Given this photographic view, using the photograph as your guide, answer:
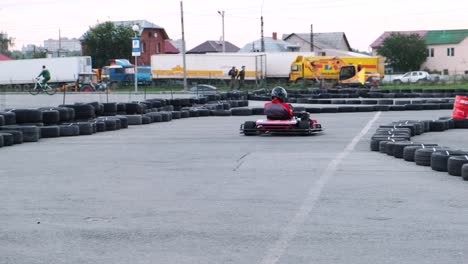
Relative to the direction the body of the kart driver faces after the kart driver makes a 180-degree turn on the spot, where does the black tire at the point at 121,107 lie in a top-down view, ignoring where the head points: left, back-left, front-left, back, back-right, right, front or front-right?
right

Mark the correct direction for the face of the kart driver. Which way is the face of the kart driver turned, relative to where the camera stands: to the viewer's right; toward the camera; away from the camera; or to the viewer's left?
away from the camera

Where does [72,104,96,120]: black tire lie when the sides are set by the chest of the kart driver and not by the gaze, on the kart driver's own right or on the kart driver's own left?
on the kart driver's own left

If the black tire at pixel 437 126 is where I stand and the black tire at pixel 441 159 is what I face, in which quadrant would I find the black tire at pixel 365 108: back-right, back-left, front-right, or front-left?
back-right

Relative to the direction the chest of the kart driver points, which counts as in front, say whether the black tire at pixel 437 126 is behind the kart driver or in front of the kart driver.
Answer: in front

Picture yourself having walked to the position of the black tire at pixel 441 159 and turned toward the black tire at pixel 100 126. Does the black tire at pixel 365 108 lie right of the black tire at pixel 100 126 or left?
right

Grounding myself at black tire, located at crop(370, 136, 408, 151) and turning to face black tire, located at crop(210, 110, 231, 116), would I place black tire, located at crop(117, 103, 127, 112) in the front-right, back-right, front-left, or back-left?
front-left

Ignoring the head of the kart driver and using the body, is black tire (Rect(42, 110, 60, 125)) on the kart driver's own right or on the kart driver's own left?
on the kart driver's own left

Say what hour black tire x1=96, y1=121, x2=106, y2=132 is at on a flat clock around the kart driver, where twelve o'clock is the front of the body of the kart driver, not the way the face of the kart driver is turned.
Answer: The black tire is roughly at 8 o'clock from the kart driver.

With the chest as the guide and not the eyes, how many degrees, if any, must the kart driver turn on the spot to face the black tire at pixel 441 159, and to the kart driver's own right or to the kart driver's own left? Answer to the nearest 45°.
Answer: approximately 135° to the kart driver's own right
